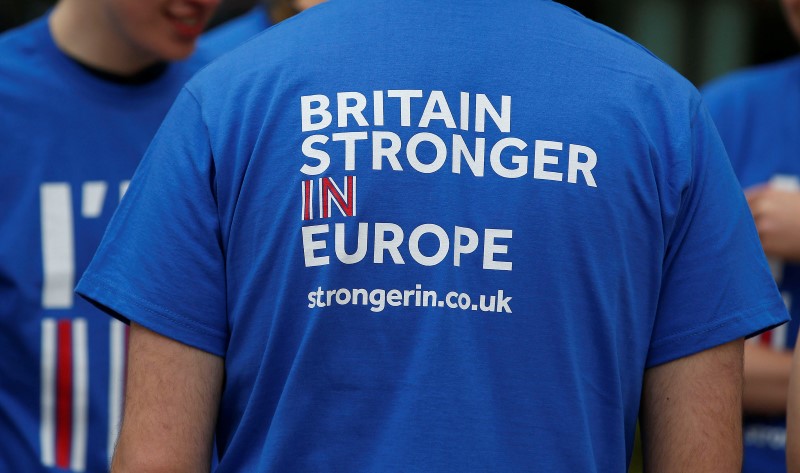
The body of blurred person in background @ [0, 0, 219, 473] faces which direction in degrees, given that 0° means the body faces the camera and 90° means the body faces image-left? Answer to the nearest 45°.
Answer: approximately 315°

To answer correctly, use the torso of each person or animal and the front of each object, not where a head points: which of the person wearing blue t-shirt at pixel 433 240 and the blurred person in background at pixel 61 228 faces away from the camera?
the person wearing blue t-shirt

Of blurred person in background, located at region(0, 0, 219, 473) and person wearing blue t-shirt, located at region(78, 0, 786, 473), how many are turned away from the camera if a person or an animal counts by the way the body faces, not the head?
1

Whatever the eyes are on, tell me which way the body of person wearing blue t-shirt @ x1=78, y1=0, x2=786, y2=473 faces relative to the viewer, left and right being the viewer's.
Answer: facing away from the viewer

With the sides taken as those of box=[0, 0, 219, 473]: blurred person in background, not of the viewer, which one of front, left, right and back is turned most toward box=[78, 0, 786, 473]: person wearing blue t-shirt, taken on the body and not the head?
front

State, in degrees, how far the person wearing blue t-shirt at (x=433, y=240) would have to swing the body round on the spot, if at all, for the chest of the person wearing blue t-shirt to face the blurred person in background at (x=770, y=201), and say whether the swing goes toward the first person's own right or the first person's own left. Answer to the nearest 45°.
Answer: approximately 45° to the first person's own right

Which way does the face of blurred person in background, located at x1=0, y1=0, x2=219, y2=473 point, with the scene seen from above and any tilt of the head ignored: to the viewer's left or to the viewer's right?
to the viewer's right

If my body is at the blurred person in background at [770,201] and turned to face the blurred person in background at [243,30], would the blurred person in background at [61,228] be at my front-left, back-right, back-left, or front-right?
front-left
